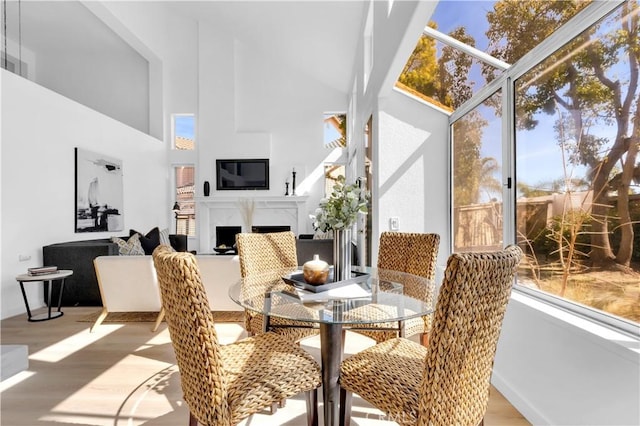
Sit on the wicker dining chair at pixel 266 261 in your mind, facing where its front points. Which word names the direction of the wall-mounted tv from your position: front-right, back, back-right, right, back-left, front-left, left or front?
back-left

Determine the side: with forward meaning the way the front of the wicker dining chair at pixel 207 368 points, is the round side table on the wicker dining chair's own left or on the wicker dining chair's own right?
on the wicker dining chair's own left

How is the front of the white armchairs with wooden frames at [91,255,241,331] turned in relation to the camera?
facing away from the viewer

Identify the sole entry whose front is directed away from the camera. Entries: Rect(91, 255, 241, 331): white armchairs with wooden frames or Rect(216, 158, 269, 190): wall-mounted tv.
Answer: the white armchairs with wooden frames

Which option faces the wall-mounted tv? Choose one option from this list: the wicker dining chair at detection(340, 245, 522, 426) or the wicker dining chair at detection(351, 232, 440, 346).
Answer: the wicker dining chair at detection(340, 245, 522, 426)

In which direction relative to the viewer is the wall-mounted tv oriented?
toward the camera

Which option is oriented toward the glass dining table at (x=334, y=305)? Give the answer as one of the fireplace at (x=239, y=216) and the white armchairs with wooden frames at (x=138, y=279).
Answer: the fireplace

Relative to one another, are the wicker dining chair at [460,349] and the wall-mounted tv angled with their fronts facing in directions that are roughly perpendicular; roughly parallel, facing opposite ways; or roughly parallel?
roughly parallel, facing opposite ways

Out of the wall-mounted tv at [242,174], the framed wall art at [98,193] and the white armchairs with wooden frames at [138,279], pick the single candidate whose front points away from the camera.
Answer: the white armchairs with wooden frames

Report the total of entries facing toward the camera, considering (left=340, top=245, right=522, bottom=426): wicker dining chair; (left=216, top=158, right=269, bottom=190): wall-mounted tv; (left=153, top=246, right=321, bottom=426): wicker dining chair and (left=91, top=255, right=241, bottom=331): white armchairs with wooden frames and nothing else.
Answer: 1

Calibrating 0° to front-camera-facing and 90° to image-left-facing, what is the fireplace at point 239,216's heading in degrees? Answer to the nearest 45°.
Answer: approximately 0°

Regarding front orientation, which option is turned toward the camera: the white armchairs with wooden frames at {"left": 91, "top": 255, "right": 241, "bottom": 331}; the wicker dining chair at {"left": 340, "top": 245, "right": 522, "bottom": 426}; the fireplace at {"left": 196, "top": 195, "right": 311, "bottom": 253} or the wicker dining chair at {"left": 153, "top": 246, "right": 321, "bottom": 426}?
the fireplace

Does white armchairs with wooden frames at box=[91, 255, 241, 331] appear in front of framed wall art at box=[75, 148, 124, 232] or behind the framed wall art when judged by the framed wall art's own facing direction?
in front

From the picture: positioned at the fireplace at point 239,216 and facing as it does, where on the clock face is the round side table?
The round side table is roughly at 1 o'clock from the fireplace.

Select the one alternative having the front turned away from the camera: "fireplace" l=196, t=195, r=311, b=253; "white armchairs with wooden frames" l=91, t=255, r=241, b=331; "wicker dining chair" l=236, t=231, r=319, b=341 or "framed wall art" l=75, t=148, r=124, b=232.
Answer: the white armchairs with wooden frames

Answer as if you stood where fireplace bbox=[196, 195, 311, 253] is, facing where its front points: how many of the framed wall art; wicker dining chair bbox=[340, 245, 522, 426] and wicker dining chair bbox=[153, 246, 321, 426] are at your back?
0

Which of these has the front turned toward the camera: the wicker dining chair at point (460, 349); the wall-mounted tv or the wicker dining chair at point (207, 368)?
the wall-mounted tv

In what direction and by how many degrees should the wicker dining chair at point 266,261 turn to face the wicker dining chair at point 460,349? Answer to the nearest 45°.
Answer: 0° — it already faces it

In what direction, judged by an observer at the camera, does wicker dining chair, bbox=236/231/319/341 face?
facing the viewer and to the right of the viewer

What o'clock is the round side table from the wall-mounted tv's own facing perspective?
The round side table is roughly at 1 o'clock from the wall-mounted tv.
